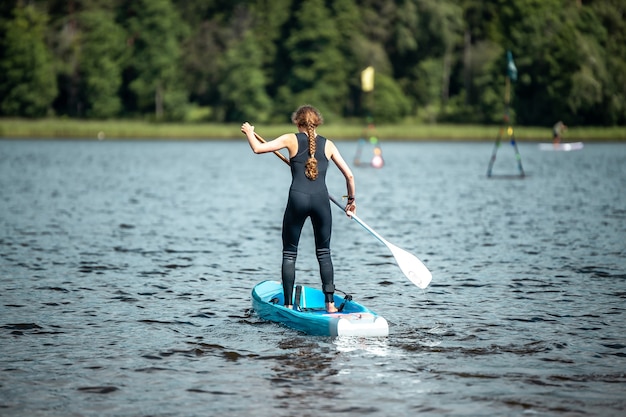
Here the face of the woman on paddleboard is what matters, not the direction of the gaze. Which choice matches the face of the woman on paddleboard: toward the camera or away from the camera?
away from the camera

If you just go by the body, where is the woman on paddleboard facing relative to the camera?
away from the camera
